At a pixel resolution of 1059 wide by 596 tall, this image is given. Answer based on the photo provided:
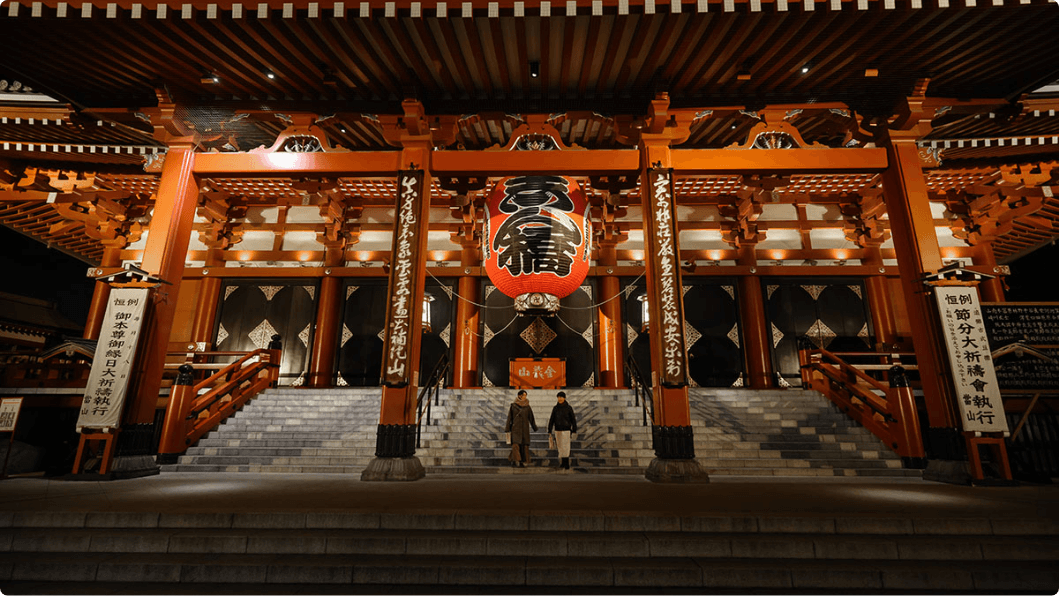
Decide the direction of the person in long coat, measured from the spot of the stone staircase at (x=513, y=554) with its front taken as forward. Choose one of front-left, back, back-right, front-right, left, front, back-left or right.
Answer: back

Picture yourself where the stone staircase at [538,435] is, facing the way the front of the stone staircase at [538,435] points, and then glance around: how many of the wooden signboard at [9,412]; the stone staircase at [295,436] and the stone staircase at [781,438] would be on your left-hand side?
1

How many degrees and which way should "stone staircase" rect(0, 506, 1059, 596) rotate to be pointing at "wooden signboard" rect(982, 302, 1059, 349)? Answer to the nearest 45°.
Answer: approximately 90° to its left

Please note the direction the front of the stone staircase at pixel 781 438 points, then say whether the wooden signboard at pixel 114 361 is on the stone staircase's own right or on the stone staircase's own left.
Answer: on the stone staircase's own right

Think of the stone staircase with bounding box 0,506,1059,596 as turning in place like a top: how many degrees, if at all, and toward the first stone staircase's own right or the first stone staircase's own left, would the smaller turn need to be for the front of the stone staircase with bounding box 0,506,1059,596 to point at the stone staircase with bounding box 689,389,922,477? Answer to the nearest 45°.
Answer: approximately 135° to the first stone staircase's own left

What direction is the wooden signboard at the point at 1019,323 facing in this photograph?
toward the camera

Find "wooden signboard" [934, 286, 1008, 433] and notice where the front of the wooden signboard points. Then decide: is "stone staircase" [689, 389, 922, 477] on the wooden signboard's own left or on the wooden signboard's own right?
on the wooden signboard's own right

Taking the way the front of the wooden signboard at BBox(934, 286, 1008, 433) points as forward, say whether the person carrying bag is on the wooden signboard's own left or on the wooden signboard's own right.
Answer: on the wooden signboard's own right

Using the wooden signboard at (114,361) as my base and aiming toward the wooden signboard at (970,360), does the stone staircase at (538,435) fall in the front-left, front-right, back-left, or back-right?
front-left

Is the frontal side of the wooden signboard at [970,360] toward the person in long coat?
no

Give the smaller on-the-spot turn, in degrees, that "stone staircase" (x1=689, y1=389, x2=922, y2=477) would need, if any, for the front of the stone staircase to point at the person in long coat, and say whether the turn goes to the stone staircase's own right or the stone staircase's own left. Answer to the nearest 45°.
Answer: approximately 45° to the stone staircase's own right

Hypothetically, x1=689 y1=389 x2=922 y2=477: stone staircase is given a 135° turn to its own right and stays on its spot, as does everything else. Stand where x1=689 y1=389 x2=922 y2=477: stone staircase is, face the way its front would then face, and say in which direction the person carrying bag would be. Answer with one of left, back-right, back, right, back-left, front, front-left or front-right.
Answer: left

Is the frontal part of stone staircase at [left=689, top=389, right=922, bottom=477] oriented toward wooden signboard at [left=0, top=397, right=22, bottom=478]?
no

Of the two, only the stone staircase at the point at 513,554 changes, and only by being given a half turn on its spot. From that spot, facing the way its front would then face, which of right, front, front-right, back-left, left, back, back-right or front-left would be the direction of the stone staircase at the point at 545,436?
front

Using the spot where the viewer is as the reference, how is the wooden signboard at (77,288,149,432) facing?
facing the viewer

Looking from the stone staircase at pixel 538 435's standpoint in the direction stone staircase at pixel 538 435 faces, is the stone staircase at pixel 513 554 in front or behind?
in front

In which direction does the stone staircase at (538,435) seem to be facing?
toward the camera

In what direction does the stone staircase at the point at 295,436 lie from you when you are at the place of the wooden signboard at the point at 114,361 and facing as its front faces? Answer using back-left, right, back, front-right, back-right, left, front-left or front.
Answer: left

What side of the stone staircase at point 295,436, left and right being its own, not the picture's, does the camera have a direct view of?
front

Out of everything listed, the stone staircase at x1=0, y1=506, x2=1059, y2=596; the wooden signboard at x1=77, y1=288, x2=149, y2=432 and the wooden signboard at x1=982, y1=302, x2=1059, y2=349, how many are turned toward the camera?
3
